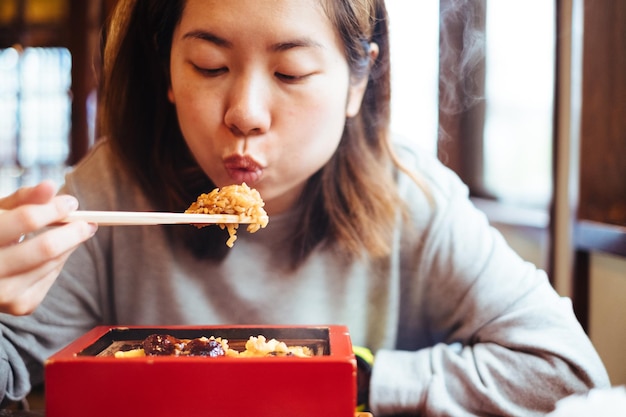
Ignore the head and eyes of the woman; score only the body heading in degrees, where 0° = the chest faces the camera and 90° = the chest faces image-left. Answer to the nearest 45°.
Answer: approximately 0°
